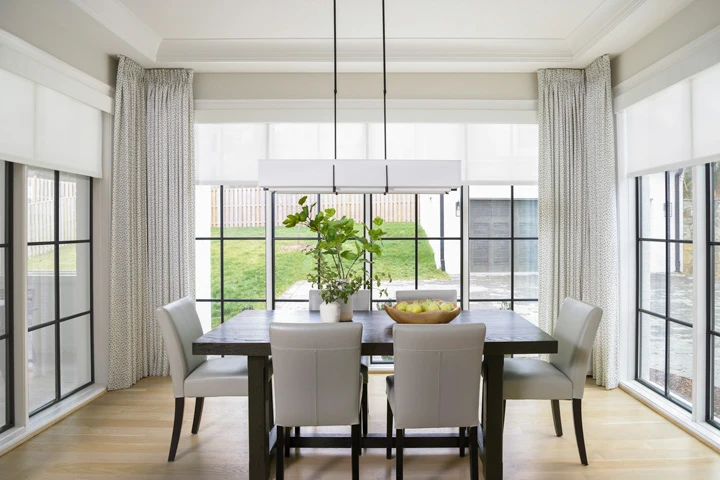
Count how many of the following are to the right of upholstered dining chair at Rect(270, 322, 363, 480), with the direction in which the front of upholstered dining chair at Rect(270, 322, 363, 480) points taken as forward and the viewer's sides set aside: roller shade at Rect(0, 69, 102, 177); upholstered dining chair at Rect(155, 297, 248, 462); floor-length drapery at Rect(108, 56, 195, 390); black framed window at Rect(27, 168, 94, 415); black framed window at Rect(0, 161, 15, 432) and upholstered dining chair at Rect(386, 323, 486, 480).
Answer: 1

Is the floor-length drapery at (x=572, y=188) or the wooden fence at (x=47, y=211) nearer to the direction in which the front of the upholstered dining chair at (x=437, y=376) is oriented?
the floor-length drapery

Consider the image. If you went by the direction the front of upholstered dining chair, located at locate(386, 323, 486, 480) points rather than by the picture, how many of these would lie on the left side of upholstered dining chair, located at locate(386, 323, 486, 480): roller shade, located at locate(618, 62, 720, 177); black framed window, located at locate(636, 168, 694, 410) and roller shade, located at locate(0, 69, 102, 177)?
1

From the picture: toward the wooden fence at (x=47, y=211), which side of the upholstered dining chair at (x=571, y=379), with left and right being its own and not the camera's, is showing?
front

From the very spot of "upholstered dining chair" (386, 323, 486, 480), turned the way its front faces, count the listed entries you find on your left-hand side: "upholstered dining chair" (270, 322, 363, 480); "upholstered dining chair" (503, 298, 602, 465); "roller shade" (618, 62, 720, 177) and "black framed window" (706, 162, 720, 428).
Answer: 1

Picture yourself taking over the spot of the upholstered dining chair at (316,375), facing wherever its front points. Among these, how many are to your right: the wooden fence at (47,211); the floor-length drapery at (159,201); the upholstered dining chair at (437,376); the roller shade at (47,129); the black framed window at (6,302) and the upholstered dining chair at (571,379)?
2

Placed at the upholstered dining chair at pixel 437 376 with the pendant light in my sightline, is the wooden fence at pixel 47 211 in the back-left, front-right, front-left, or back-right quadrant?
front-left

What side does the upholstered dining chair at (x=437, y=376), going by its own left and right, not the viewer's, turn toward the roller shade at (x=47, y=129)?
left

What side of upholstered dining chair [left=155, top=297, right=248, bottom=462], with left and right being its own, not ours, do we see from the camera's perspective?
right

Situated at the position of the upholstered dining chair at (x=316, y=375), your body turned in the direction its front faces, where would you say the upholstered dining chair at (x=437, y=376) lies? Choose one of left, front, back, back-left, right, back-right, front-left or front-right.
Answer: right

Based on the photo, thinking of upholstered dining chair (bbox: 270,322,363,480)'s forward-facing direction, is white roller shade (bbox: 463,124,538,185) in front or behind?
in front

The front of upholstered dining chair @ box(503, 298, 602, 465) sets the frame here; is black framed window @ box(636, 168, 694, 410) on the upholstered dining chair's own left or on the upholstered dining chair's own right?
on the upholstered dining chair's own right

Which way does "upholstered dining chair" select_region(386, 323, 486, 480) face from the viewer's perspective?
away from the camera

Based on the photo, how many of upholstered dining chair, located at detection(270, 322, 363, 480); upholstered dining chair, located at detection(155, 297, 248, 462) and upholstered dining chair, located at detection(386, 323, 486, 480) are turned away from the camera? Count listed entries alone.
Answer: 2

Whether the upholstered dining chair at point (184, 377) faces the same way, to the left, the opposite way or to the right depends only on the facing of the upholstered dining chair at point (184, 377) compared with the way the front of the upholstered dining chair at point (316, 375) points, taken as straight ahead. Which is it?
to the right

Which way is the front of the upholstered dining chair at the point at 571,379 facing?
to the viewer's left

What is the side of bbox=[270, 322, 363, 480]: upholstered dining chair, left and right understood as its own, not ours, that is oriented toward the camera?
back

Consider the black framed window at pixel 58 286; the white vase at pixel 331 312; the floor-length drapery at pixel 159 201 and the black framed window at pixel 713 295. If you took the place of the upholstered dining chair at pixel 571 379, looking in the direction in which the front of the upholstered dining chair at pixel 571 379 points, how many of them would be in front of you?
3
